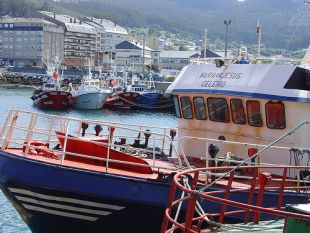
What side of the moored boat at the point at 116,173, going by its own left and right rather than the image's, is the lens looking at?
left
